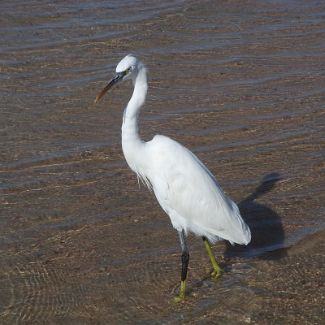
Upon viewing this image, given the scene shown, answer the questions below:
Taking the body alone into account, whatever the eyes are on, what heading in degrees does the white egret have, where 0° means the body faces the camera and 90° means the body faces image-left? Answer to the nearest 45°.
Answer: approximately 90°

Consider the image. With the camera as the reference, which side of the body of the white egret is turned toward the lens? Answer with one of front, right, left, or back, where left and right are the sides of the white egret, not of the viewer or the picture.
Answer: left
